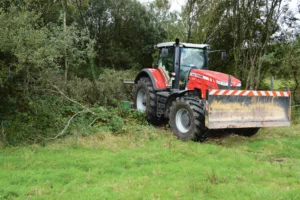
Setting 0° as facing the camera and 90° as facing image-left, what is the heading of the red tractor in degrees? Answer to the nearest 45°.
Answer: approximately 315°
